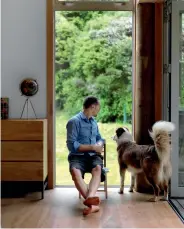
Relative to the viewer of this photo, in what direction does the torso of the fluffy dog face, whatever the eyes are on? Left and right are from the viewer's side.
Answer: facing away from the viewer and to the left of the viewer

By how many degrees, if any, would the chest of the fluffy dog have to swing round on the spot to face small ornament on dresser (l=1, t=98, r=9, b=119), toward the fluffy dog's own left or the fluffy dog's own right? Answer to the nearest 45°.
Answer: approximately 45° to the fluffy dog's own left

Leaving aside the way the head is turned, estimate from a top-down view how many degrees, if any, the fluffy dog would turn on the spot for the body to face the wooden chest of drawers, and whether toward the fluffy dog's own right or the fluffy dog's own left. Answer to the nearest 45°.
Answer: approximately 45° to the fluffy dog's own left

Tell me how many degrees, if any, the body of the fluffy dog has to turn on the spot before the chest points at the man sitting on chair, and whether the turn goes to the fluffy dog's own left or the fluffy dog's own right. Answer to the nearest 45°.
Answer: approximately 45° to the fluffy dog's own left
